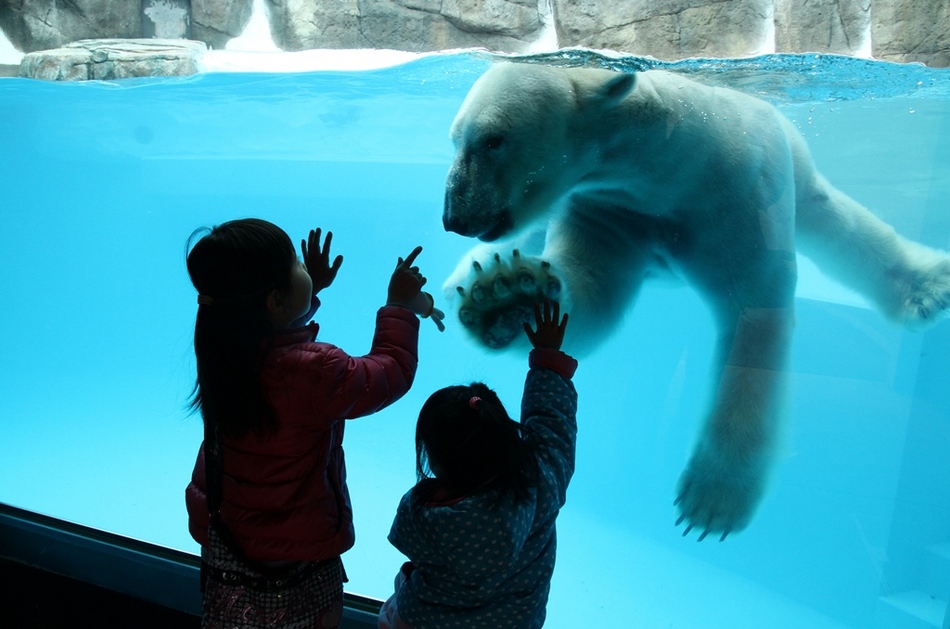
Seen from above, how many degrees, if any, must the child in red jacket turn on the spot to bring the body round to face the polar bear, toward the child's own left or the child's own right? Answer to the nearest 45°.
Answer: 0° — they already face it

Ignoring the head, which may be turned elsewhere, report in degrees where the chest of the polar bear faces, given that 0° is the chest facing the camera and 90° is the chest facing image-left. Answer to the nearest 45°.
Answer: approximately 45°

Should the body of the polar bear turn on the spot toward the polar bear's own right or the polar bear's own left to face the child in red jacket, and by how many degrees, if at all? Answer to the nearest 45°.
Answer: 0° — it already faces them

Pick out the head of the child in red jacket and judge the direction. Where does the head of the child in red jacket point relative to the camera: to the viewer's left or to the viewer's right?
to the viewer's right

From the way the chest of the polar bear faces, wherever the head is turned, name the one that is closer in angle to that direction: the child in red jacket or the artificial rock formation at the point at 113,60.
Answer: the child in red jacket

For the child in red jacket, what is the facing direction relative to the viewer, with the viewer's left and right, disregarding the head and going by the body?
facing away from the viewer and to the right of the viewer

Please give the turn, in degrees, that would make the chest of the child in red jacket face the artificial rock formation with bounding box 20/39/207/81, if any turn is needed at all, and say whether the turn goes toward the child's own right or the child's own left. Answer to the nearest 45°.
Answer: approximately 45° to the child's own left

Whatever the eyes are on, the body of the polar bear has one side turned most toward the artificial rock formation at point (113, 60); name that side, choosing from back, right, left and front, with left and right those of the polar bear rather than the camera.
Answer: right
